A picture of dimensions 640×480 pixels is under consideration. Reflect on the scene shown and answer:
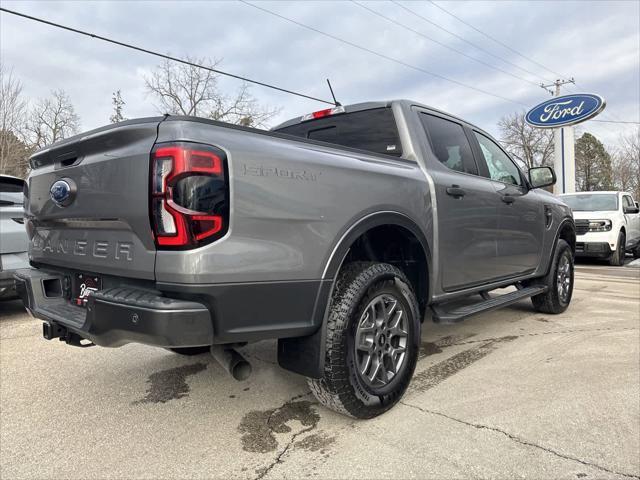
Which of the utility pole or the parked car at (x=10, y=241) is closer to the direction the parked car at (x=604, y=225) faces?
the parked car

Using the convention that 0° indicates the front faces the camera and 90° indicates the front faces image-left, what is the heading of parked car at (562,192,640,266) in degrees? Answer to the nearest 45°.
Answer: approximately 45°

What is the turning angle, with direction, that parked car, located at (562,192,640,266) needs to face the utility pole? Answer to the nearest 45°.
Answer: approximately 135° to its right

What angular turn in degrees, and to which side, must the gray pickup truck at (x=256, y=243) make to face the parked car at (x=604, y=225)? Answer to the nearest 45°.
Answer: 0° — it already faces it

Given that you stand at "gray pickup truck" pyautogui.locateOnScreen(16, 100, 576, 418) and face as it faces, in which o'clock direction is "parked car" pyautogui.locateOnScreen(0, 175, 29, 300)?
The parked car is roughly at 9 o'clock from the gray pickup truck.

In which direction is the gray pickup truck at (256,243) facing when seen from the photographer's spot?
facing away from the viewer and to the right of the viewer
